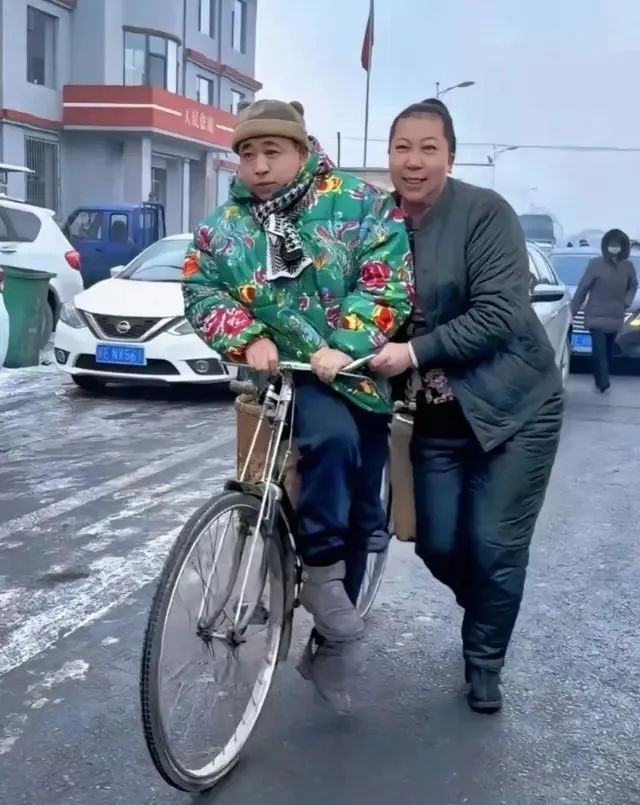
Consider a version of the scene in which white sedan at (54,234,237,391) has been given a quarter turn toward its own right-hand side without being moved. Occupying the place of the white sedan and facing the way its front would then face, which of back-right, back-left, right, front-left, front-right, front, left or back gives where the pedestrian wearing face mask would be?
back-right

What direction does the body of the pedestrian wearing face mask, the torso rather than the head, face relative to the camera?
toward the camera

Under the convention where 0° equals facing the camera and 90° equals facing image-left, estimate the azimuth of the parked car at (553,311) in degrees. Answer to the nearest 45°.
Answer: approximately 315°

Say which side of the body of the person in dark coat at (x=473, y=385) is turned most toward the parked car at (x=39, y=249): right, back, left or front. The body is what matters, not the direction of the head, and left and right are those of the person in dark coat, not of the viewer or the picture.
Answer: right

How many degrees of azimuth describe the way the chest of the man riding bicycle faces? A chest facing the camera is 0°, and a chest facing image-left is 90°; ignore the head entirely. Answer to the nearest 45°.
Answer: approximately 45°

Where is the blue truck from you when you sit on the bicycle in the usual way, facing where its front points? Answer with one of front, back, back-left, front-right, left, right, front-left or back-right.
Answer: back-right

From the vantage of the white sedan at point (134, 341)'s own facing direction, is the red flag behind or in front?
behind

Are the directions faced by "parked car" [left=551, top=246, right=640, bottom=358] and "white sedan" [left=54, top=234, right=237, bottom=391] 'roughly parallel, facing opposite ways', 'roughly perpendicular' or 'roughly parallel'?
roughly parallel

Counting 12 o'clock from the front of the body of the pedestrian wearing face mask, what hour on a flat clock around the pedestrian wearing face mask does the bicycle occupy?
The bicycle is roughly at 12 o'clock from the pedestrian wearing face mask.

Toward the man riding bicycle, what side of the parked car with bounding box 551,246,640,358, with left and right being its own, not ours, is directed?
front

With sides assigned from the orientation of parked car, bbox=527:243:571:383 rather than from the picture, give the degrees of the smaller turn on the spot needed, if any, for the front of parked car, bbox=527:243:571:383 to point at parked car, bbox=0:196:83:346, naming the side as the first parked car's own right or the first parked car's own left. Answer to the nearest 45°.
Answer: approximately 135° to the first parked car's own right

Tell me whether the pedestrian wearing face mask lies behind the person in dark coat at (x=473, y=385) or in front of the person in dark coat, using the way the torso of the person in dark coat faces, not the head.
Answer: behind

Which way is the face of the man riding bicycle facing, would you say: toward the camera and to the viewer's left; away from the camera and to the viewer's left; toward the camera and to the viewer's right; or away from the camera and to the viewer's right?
toward the camera and to the viewer's left

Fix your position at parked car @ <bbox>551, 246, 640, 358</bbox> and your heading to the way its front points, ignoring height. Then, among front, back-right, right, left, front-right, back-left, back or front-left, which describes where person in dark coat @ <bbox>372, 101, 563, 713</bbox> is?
front
